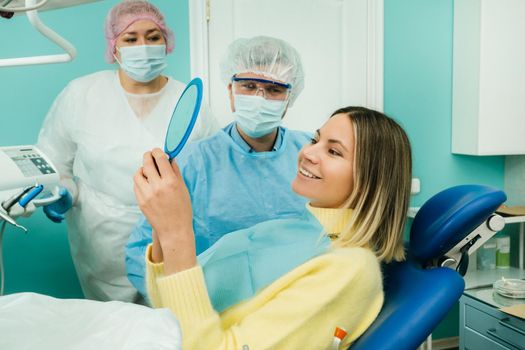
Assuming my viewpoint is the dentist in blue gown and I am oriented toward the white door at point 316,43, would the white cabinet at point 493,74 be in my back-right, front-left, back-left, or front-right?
front-right

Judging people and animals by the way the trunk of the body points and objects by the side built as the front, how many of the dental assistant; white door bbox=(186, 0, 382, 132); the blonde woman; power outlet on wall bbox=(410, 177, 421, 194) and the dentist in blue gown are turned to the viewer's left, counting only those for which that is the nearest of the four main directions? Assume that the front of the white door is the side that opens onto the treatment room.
1

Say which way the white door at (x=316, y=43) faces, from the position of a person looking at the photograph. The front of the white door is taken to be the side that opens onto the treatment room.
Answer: facing the viewer

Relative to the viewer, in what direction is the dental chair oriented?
to the viewer's left

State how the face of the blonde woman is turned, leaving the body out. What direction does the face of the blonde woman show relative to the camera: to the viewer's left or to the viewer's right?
to the viewer's left

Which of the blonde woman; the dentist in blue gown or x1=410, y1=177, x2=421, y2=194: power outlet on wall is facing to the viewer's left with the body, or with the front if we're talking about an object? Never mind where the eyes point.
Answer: the blonde woman

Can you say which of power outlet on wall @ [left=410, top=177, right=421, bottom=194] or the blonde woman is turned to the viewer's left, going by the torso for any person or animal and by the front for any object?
the blonde woman

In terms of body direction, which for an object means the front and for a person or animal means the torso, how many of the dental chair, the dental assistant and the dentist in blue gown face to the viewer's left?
1

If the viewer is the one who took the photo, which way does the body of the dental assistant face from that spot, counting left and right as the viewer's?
facing the viewer and to the right of the viewer

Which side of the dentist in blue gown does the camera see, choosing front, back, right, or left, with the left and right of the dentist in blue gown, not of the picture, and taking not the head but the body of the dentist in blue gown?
front
